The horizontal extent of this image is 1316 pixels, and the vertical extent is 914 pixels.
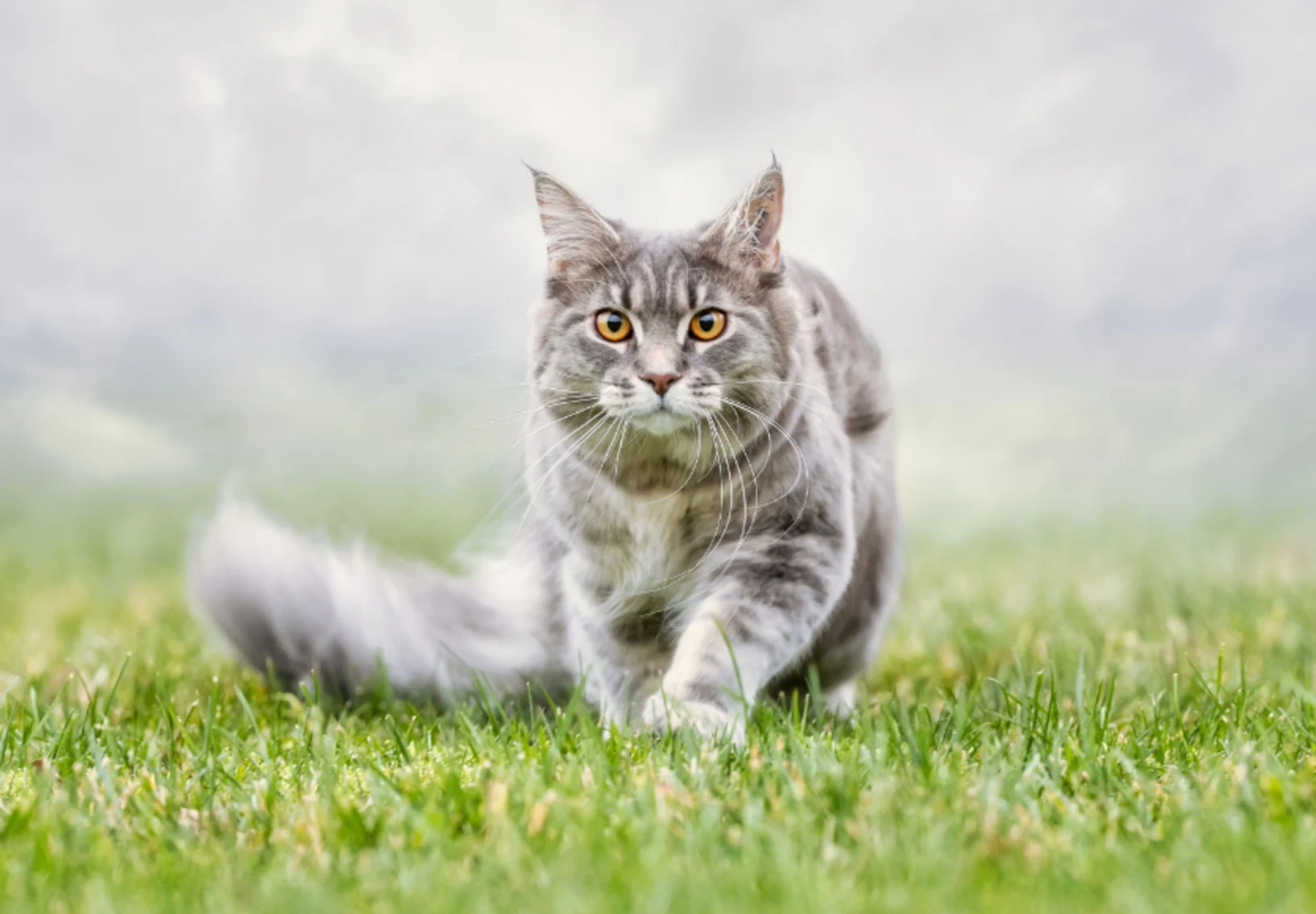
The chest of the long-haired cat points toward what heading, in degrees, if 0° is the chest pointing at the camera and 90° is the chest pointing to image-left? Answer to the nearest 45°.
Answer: approximately 0°
